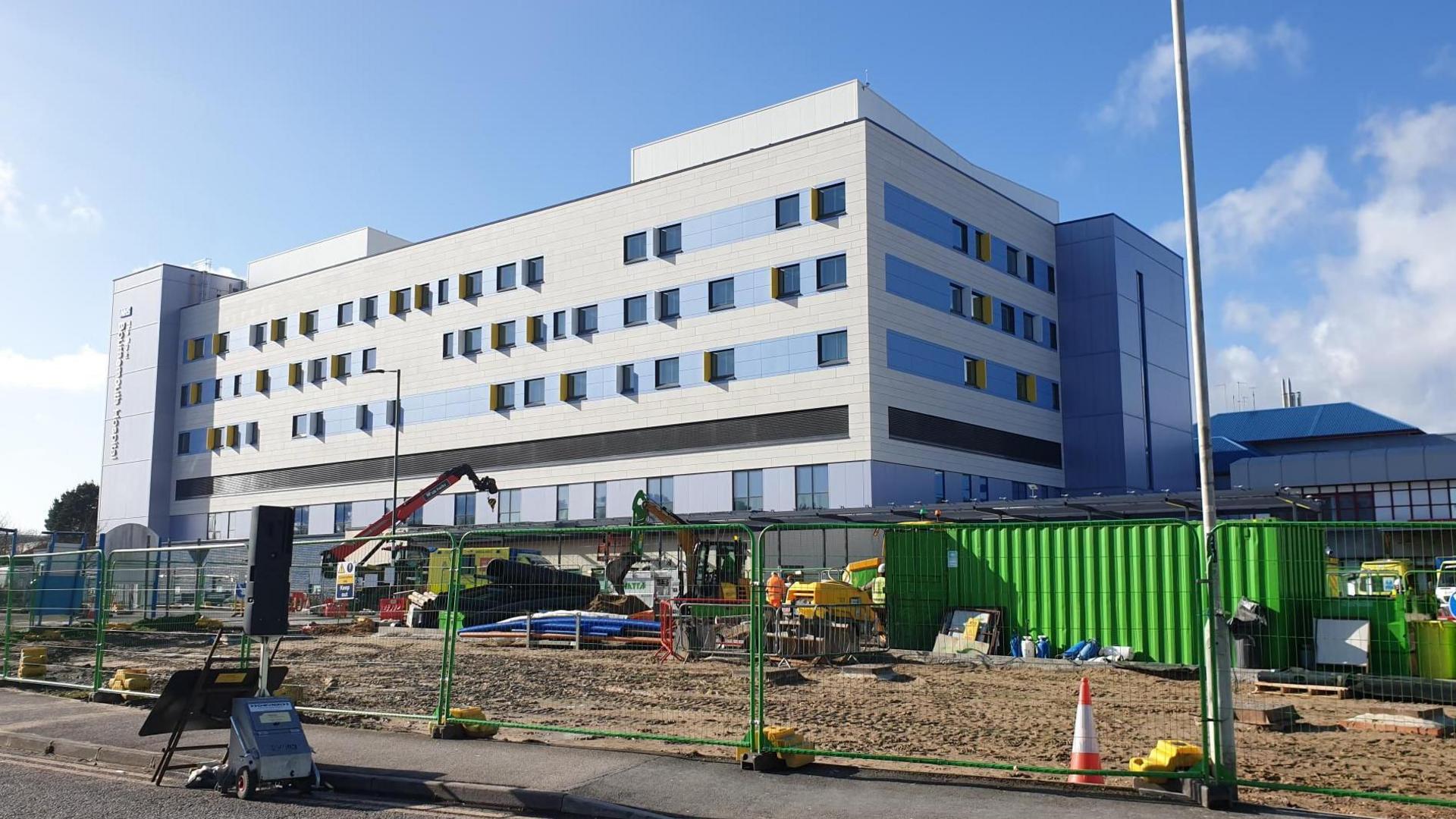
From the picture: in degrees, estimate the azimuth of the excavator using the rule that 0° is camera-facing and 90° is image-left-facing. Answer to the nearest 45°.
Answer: approximately 90°

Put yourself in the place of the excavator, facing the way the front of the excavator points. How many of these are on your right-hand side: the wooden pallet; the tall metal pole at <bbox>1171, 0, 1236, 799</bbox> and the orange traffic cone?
0

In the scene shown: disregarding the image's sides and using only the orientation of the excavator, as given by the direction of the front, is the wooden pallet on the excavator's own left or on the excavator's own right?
on the excavator's own left

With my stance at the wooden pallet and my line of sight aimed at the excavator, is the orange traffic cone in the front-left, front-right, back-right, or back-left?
back-left

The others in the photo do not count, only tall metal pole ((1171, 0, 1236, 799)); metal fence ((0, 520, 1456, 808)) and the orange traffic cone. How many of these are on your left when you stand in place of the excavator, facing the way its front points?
3

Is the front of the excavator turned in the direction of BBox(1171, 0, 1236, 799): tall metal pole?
no

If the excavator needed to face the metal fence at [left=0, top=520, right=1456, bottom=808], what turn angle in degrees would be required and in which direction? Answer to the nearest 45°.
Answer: approximately 90° to its left

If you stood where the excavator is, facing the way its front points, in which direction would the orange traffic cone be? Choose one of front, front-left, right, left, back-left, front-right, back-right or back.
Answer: left
